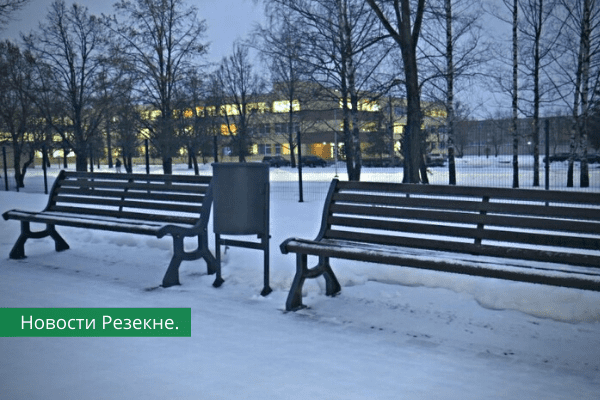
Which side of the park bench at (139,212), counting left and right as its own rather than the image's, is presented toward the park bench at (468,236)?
left

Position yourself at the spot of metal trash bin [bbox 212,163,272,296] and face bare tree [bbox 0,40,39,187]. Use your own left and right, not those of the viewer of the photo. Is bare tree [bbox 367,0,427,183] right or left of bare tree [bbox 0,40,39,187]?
right

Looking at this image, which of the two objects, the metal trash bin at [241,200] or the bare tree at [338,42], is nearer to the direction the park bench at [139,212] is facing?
the metal trash bin

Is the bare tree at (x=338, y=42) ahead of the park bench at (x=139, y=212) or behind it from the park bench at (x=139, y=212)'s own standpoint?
behind

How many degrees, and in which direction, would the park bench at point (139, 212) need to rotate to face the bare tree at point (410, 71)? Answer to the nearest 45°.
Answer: approximately 180°

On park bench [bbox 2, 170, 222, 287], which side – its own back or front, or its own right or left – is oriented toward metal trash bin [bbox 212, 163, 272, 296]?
left

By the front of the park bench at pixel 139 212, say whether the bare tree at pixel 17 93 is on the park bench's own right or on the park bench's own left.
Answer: on the park bench's own right

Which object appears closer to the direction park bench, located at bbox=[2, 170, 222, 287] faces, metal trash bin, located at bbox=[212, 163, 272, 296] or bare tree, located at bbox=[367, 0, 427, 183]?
the metal trash bin

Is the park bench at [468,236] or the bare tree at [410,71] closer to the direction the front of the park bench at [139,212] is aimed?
the park bench

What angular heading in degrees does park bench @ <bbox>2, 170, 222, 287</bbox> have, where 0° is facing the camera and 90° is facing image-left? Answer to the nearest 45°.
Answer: approximately 45°
